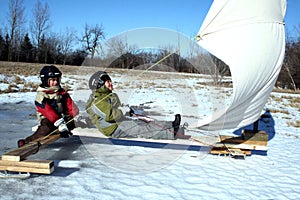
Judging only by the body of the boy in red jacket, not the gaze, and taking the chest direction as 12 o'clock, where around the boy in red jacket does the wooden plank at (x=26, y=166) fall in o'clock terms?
The wooden plank is roughly at 2 o'clock from the boy in red jacket.

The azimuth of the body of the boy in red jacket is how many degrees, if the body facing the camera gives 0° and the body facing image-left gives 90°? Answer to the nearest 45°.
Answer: approximately 315°

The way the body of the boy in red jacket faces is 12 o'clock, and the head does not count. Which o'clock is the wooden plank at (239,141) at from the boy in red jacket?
The wooden plank is roughly at 11 o'clock from the boy in red jacket.

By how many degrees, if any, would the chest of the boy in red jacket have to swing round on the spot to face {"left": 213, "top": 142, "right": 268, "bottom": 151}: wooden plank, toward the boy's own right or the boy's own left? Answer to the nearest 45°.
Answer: approximately 45° to the boy's own left
